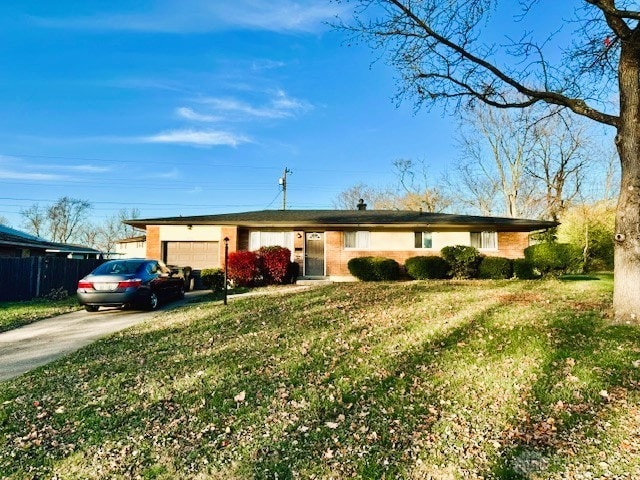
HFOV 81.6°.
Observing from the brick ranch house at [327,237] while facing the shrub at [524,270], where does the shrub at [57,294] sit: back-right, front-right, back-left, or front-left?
back-right

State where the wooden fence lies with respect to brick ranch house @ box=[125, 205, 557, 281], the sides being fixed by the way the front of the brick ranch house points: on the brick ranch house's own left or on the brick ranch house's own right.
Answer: on the brick ranch house's own right

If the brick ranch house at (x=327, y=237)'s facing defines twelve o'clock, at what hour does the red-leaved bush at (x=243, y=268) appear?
The red-leaved bush is roughly at 2 o'clock from the brick ranch house.

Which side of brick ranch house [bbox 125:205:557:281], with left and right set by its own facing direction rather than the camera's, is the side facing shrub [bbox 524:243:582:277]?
left

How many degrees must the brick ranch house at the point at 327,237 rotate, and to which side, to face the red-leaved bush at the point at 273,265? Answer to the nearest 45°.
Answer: approximately 45° to its right

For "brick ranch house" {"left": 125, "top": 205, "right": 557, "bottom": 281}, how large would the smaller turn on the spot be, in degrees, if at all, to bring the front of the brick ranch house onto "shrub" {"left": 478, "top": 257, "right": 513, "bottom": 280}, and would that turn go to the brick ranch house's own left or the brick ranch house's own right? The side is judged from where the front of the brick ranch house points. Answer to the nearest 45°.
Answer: approximately 90° to the brick ranch house's own left

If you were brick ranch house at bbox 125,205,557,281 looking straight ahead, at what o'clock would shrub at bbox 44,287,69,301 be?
The shrub is roughly at 2 o'clock from the brick ranch house.

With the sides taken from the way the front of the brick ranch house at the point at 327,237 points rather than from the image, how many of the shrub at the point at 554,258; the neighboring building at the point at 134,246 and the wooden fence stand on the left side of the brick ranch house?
1

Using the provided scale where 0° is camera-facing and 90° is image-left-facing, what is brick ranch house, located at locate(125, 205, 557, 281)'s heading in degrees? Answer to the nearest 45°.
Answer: approximately 0°
